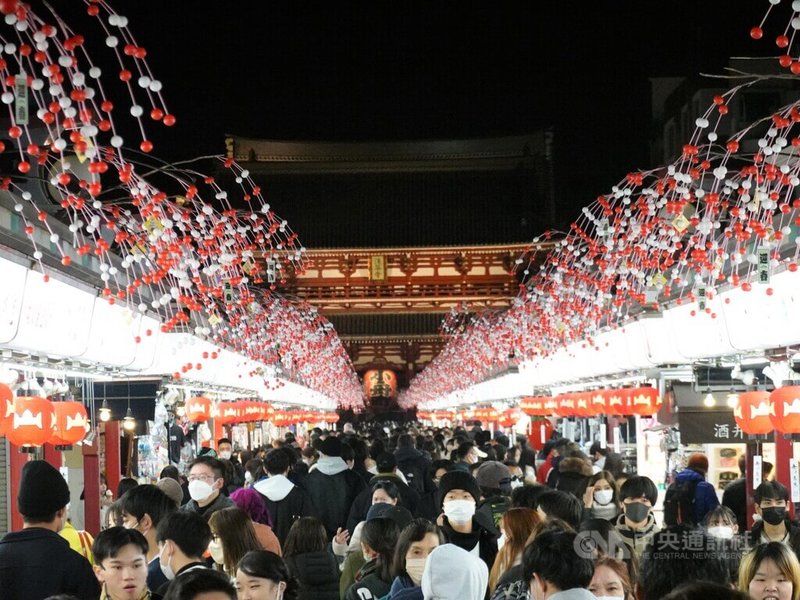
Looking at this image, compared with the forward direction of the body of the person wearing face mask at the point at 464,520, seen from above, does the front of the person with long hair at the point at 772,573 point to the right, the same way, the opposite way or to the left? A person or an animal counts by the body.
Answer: the same way

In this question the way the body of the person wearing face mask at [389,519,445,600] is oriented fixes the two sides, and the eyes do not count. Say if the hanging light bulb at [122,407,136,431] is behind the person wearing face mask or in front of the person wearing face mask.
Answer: behind

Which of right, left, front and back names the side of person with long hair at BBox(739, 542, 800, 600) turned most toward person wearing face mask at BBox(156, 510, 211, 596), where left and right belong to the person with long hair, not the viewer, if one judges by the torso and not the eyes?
right

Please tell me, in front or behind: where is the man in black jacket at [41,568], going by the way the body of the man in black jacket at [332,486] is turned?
behind

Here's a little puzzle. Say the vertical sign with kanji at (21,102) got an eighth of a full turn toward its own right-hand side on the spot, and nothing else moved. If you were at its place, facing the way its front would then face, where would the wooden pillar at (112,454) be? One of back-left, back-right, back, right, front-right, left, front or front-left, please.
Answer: back-right

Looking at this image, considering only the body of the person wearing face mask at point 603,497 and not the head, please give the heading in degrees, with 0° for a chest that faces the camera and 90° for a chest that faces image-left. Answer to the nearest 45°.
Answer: approximately 0°

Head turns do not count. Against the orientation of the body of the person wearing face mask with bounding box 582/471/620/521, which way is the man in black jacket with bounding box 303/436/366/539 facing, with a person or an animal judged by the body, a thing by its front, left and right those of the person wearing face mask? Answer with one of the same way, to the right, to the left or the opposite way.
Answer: the opposite way

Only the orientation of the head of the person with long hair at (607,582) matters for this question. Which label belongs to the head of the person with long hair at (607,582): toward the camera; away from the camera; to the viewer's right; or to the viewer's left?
toward the camera

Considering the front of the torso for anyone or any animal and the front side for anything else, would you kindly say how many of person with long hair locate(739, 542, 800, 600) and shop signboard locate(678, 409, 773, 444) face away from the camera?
0

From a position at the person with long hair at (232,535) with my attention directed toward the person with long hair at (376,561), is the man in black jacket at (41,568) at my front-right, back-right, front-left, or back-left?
back-right

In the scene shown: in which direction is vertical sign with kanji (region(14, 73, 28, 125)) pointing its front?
toward the camera

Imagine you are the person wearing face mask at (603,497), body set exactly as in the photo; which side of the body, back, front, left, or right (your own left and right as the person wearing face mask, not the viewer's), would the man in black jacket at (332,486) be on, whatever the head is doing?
right

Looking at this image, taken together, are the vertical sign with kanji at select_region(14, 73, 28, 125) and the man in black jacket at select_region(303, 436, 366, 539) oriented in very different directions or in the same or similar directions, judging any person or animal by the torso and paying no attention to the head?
very different directions

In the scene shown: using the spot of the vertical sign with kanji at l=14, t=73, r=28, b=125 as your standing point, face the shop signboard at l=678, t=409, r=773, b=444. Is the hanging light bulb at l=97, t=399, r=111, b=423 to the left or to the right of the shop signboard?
left

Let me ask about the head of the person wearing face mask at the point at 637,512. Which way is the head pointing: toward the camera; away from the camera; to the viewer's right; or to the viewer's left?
toward the camera

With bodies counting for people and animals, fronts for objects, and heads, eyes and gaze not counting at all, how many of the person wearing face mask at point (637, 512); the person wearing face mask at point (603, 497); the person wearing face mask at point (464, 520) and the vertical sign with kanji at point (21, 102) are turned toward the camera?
4

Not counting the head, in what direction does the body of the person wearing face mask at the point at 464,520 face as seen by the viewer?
toward the camera
